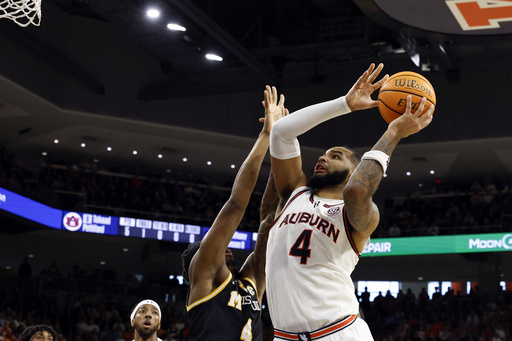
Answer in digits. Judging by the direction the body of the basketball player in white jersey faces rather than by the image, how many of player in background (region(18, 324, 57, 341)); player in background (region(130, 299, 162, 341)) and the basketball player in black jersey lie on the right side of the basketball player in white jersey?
3

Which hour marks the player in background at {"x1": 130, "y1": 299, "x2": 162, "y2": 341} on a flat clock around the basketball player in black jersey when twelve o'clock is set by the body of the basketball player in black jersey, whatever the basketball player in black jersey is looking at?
The player in background is roughly at 7 o'clock from the basketball player in black jersey.

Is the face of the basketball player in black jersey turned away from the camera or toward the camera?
away from the camera

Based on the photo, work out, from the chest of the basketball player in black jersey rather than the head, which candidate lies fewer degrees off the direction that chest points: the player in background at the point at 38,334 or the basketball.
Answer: the basketball

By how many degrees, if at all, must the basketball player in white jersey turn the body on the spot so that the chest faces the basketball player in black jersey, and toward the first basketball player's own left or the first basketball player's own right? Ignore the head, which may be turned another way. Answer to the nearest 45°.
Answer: approximately 90° to the first basketball player's own right

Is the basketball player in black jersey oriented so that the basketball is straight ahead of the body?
yes

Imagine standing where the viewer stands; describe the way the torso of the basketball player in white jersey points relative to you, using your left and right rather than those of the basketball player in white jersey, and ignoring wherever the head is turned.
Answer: facing the viewer and to the left of the viewer

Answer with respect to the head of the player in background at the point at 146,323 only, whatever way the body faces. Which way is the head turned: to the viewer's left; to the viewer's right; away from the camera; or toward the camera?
toward the camera
